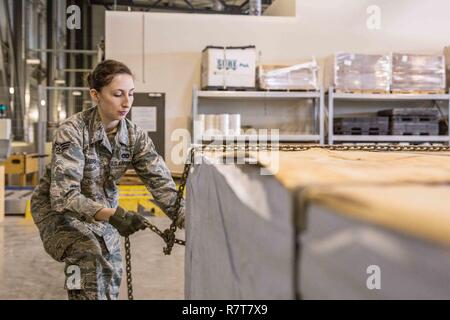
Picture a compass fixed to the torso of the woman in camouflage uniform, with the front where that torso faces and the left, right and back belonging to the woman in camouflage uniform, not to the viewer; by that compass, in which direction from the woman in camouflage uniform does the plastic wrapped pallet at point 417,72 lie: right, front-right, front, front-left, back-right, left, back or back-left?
left

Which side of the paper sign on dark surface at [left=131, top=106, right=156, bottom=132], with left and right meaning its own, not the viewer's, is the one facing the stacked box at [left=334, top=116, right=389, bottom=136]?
left

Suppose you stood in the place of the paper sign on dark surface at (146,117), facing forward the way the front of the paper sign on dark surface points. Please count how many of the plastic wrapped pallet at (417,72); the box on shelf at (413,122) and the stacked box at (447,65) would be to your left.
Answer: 3

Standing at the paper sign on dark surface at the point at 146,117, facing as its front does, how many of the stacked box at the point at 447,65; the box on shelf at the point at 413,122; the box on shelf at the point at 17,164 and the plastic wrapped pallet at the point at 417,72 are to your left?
3

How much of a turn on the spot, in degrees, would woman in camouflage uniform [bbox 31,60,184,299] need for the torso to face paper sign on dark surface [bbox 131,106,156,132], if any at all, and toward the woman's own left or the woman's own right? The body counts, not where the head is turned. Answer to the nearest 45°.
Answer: approximately 135° to the woman's own left

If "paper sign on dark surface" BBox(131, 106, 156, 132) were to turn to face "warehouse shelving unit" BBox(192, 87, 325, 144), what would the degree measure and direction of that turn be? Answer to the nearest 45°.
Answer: approximately 45° to its left

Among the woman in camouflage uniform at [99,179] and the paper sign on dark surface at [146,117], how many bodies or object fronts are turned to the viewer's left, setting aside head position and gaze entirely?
0

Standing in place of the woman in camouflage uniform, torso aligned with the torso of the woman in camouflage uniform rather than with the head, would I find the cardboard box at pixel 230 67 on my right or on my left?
on my left

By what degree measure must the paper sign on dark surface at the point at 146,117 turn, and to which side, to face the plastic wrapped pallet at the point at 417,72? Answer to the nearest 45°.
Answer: approximately 90° to its left

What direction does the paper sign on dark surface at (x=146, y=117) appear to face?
toward the camera

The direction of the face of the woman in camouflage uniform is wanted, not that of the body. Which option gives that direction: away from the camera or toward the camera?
toward the camera
